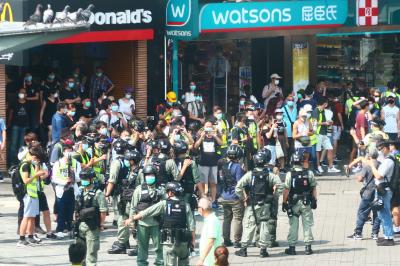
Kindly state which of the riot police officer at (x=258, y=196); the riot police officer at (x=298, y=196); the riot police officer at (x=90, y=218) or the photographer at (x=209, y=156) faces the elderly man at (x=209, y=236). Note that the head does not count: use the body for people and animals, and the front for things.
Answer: the photographer

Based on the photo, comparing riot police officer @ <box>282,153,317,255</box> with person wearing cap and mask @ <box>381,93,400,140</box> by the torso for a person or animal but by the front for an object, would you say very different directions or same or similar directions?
very different directions

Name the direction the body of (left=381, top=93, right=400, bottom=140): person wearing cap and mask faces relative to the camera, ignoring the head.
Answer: toward the camera

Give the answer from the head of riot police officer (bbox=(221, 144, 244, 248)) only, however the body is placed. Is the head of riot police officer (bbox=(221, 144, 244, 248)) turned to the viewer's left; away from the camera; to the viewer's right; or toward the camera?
away from the camera

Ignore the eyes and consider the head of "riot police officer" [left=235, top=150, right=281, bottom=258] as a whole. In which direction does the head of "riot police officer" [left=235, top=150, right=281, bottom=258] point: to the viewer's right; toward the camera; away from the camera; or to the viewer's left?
away from the camera

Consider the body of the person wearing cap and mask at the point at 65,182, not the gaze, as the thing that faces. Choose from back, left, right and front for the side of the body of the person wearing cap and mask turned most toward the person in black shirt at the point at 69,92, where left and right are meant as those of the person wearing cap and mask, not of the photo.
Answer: back

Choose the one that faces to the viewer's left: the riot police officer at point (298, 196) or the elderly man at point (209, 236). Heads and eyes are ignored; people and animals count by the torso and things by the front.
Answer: the elderly man

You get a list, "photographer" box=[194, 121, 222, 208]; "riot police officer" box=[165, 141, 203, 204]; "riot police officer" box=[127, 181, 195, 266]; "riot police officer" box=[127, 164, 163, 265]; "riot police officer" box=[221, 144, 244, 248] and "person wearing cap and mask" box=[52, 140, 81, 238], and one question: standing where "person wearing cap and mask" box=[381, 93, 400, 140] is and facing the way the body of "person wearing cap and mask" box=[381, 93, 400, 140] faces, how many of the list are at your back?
0

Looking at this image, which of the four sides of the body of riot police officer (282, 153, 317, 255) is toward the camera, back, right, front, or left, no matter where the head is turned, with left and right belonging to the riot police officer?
back

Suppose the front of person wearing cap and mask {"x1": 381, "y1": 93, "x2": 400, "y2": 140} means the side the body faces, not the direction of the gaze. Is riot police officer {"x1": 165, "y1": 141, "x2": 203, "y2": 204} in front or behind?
in front

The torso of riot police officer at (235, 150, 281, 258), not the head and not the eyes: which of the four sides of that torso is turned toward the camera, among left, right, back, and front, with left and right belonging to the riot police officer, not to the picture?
back

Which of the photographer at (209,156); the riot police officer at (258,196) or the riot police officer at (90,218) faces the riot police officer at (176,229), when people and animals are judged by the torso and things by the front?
the photographer

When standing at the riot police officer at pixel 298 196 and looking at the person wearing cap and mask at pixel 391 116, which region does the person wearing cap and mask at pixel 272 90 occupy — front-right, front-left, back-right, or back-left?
front-left

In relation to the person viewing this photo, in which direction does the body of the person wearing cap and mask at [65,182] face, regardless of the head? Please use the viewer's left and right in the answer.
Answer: facing the viewer
